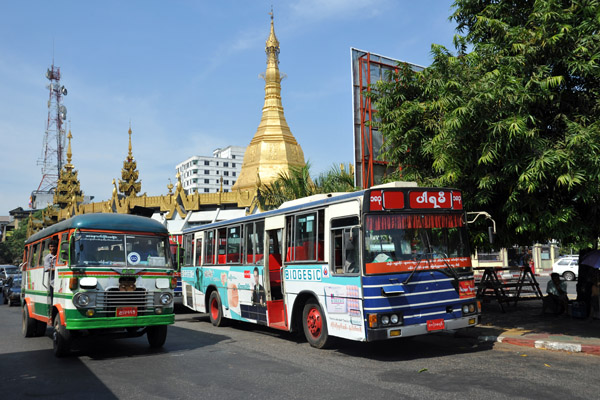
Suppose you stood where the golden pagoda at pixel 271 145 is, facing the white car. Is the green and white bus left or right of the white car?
right

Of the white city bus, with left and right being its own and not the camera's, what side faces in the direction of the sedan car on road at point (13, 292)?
back

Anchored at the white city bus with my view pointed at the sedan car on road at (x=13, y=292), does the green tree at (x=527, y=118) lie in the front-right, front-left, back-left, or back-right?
back-right

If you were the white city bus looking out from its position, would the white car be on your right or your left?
on your left

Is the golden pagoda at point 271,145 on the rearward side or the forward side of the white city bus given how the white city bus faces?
on the rearward side

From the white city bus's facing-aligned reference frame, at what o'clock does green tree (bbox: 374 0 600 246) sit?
The green tree is roughly at 10 o'clock from the white city bus.

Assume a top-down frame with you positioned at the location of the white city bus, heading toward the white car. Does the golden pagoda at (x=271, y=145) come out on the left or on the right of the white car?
left

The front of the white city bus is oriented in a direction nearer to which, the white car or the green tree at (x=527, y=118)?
the green tree

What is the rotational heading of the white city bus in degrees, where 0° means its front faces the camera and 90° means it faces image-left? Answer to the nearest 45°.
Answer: approximately 315°
